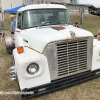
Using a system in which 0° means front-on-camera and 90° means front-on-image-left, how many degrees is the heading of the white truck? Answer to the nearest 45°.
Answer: approximately 315°
